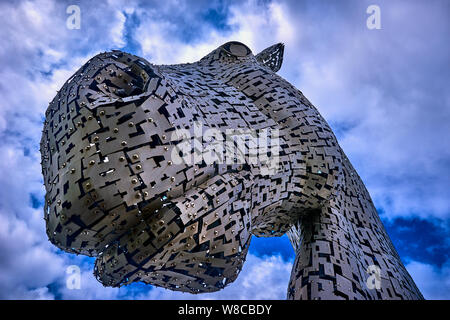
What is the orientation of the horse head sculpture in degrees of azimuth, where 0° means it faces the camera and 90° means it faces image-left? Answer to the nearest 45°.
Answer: approximately 45°
